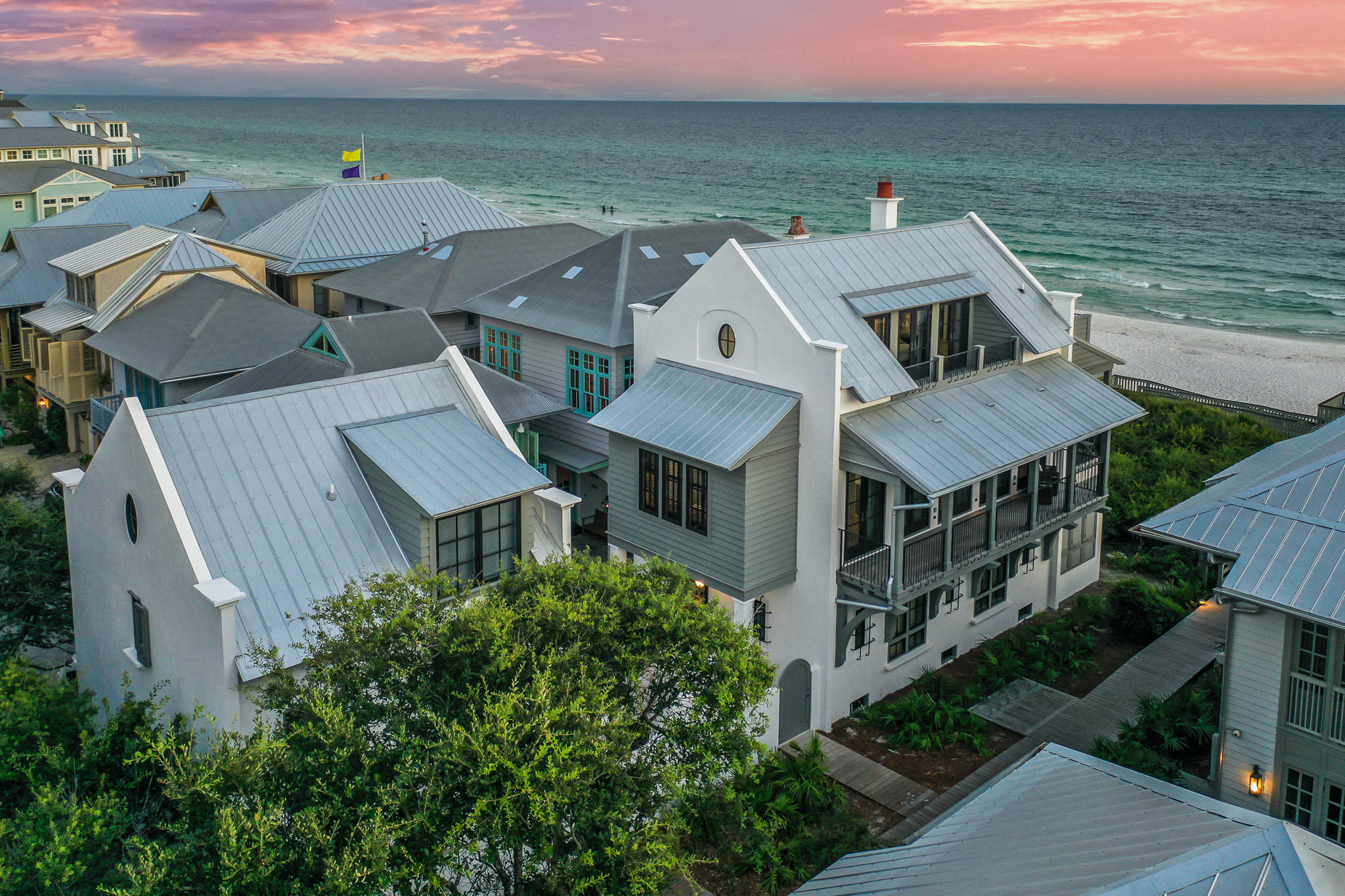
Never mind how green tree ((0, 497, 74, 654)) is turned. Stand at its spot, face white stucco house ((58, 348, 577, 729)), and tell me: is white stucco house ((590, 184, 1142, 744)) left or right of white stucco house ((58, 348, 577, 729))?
left
